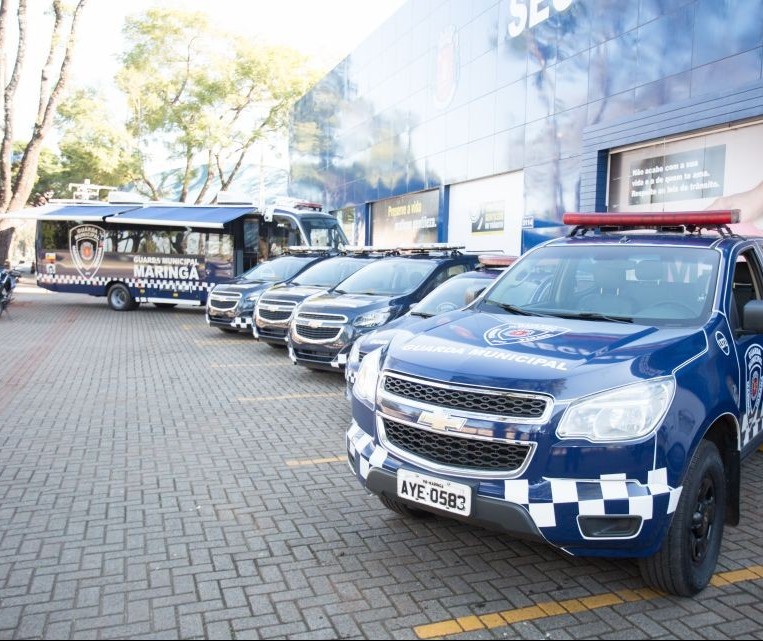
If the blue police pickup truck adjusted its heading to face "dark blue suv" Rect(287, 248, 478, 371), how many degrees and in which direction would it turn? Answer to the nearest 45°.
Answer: approximately 90° to its right

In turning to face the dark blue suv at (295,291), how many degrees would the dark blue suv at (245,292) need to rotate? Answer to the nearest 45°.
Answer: approximately 45° to its left

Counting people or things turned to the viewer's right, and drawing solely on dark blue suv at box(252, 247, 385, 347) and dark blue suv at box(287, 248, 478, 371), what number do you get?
0

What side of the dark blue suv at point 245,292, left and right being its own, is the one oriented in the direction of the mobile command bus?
right

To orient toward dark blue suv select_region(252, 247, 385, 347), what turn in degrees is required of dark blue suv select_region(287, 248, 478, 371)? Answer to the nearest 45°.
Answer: approximately 90° to its right

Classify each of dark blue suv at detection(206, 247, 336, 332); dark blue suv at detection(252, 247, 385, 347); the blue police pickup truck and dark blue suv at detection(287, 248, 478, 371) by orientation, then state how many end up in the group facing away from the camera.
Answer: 0

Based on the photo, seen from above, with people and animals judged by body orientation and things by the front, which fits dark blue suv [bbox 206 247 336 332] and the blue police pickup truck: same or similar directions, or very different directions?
same or similar directions

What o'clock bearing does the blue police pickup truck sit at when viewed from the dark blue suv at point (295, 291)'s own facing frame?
The blue police pickup truck is roughly at 10 o'clock from the dark blue suv.

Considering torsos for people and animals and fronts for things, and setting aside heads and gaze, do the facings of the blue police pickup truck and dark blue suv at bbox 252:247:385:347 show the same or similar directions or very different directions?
same or similar directions

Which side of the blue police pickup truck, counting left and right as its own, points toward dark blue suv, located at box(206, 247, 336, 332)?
right

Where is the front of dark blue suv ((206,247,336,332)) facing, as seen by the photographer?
facing the viewer and to the left of the viewer

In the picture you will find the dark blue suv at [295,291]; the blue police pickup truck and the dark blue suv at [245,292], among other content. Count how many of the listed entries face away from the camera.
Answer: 0

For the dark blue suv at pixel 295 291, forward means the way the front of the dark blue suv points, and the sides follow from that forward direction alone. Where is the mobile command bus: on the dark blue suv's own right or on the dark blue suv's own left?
on the dark blue suv's own right

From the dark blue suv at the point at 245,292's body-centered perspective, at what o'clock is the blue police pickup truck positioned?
The blue police pickup truck is roughly at 10 o'clock from the dark blue suv.

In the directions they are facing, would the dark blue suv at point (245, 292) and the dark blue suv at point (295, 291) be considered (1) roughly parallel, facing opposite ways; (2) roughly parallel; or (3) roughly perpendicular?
roughly parallel
